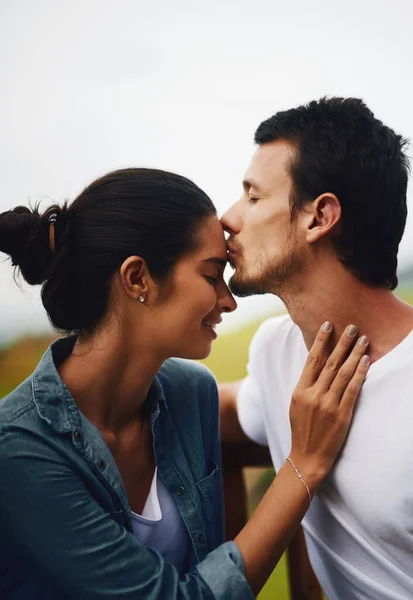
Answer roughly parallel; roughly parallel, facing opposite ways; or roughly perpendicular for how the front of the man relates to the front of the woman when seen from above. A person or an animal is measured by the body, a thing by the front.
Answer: roughly perpendicular

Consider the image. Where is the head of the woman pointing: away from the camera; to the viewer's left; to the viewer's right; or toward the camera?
to the viewer's right

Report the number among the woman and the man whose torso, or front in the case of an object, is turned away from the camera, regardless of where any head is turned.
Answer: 0

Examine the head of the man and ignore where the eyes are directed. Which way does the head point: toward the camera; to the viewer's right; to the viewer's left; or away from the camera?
to the viewer's left

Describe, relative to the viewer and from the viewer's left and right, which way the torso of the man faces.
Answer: facing the viewer and to the left of the viewer
